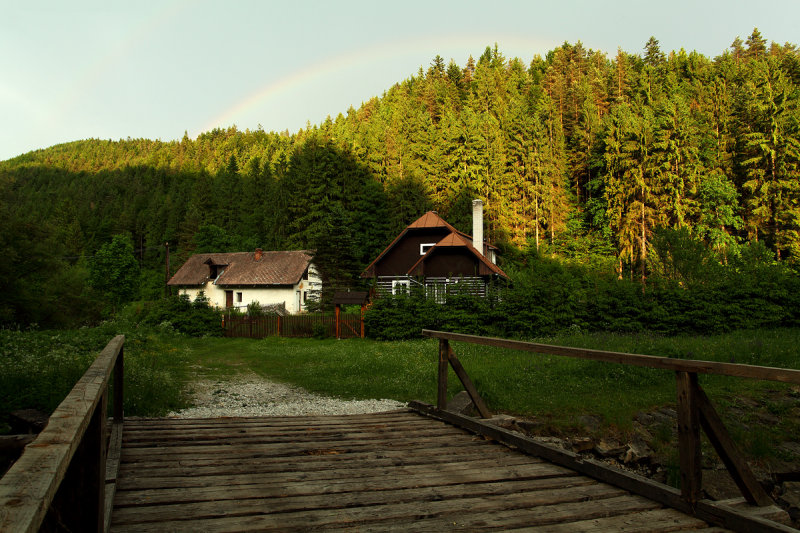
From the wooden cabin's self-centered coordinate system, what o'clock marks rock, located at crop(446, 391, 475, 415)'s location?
The rock is roughly at 12 o'clock from the wooden cabin.

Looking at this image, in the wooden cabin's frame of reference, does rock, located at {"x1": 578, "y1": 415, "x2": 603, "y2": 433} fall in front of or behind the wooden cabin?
in front

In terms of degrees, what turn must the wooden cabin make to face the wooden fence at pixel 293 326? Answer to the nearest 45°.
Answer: approximately 45° to its right

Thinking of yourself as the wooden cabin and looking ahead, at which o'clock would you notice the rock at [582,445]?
The rock is roughly at 12 o'clock from the wooden cabin.

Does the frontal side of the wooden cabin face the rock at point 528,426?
yes

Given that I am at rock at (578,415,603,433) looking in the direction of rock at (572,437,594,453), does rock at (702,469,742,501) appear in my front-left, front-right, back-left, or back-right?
front-left

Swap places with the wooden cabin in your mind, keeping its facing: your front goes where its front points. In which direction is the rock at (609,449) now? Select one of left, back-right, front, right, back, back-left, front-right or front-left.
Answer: front

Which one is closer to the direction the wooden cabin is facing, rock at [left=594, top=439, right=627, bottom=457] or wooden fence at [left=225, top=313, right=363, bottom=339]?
the rock

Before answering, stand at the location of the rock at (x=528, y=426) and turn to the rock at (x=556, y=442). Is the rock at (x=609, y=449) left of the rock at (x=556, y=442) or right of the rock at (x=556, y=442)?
left

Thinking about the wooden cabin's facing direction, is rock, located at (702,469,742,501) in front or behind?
in front

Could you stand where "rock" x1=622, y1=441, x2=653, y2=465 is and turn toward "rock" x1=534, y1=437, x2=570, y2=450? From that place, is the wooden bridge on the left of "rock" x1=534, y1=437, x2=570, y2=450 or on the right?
left

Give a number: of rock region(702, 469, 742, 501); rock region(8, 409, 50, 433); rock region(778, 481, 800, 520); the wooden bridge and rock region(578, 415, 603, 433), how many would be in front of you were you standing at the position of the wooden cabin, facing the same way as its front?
5

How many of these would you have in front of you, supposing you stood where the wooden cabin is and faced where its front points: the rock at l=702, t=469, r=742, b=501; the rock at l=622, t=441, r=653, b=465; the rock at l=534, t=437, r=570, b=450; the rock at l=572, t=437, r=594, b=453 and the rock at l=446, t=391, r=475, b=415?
5

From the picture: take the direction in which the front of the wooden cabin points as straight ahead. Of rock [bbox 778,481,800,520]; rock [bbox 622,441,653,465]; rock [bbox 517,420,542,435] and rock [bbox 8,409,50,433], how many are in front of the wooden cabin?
4

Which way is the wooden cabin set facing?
toward the camera

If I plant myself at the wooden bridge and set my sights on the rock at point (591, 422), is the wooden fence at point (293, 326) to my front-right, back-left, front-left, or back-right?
front-left

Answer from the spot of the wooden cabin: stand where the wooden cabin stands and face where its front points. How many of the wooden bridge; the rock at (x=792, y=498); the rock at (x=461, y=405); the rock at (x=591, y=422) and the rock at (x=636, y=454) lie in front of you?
5

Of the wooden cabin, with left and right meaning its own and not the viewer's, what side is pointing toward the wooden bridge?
front
